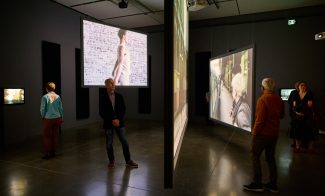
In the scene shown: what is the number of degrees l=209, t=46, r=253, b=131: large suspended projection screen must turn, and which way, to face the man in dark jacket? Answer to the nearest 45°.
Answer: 0° — it already faces them

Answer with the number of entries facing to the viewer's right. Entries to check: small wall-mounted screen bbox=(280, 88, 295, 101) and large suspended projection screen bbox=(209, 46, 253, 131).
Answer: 0

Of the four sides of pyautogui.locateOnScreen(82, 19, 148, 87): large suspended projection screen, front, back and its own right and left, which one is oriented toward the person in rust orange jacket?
front

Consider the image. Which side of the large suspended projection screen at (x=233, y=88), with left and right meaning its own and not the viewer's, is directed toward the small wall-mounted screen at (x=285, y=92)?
back

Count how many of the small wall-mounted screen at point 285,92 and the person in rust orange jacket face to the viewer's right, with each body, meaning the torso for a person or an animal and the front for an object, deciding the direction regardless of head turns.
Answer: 0

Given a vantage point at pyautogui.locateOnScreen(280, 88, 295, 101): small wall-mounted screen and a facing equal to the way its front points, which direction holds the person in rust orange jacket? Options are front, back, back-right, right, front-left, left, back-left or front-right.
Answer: front-left

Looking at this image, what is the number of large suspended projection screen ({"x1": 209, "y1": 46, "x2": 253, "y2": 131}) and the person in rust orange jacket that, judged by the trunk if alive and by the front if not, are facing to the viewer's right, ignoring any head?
0

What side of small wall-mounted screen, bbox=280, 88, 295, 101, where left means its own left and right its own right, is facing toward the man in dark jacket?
front

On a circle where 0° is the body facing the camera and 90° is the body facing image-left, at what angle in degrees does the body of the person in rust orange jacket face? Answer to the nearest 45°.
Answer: approximately 135°

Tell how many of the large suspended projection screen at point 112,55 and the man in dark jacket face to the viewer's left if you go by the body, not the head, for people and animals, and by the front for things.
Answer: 0

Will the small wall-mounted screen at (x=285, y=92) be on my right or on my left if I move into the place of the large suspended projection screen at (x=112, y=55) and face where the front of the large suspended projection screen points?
on my left
